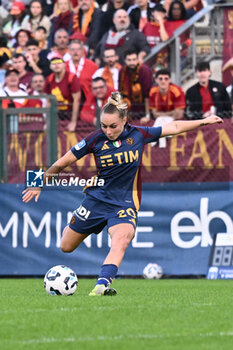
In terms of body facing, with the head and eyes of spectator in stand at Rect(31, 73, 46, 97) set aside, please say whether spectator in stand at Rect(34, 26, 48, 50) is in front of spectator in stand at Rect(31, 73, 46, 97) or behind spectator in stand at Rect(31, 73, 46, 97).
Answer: behind

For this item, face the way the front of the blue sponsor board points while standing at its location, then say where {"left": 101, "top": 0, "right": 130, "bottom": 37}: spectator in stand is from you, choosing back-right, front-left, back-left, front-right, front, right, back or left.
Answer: back

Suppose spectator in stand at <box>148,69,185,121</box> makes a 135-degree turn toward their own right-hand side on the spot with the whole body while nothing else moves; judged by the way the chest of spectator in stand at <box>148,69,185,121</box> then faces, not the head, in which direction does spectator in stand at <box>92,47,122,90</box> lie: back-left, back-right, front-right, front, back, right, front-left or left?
front

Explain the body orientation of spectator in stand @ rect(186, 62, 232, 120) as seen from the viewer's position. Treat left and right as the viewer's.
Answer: facing the viewer

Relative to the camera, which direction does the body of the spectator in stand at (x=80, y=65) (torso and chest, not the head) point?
toward the camera

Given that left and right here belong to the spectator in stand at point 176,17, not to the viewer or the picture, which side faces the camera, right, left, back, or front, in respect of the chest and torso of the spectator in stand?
front

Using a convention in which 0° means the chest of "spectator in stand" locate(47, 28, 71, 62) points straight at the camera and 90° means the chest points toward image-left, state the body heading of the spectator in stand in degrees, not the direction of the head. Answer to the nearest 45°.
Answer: approximately 0°

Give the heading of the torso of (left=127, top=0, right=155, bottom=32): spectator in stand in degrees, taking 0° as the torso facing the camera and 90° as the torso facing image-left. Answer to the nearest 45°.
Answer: approximately 0°

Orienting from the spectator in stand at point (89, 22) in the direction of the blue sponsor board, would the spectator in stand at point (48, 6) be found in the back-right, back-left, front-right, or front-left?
back-right

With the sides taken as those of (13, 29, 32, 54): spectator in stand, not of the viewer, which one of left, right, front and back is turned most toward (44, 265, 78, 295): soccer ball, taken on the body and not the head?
front
